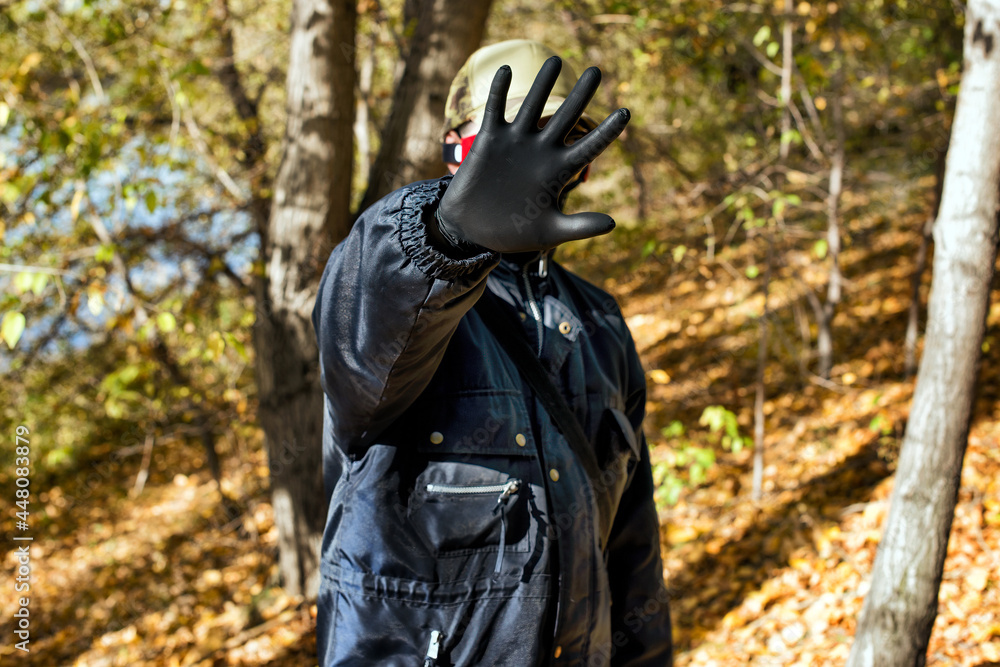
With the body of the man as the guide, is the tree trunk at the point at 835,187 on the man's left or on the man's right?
on the man's left

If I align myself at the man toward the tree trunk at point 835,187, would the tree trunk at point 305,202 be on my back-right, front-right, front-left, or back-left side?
front-left

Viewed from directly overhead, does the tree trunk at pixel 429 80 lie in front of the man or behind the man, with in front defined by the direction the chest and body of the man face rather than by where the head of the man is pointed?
behind

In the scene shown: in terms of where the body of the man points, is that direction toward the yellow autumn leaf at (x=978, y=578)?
no

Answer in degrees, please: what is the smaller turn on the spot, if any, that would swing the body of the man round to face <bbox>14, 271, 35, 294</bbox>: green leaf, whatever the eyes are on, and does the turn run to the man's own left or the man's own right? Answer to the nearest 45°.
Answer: approximately 180°

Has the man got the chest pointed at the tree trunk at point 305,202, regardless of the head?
no

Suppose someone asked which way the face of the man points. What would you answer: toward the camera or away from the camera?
toward the camera

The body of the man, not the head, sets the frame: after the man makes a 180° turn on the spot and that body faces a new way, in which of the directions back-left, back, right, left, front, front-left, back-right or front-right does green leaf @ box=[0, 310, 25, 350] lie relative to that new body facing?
front

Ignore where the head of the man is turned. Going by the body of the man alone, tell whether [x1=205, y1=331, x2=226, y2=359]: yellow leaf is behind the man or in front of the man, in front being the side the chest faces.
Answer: behind

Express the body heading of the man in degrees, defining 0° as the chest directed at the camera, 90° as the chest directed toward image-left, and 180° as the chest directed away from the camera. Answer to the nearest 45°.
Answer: approximately 315°

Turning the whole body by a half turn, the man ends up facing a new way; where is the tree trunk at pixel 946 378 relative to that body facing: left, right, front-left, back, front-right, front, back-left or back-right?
right
